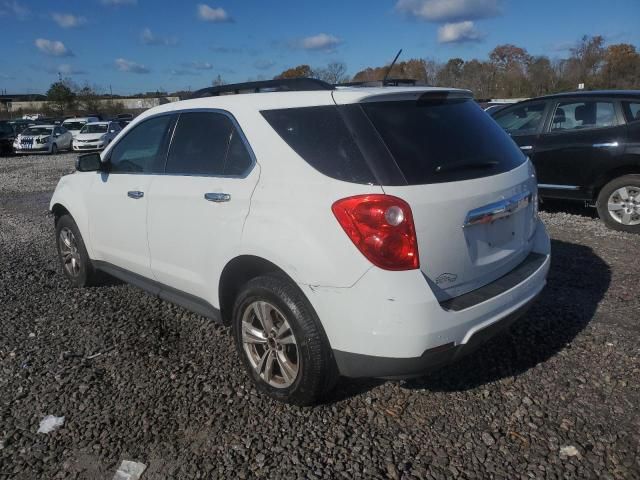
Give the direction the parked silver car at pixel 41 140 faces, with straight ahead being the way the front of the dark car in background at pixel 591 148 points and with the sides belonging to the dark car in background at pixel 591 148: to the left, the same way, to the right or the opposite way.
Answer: to the left

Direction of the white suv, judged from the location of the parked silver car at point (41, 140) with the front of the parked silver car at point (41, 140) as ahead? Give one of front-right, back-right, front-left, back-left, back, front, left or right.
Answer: front-left

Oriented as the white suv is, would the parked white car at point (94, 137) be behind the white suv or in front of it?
in front

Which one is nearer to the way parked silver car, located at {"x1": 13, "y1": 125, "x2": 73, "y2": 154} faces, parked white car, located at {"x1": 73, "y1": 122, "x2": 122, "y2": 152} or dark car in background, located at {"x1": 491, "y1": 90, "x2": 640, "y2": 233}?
the dark car in background

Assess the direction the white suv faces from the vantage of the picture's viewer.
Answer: facing away from the viewer and to the left of the viewer

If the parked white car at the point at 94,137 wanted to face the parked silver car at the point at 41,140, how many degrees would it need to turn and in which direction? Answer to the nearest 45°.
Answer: approximately 45° to its right

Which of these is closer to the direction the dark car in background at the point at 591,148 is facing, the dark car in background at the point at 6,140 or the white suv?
the dark car in background

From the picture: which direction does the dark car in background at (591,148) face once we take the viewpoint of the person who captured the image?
facing to the left of the viewer

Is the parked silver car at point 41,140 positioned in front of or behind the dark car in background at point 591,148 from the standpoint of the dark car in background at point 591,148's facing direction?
in front

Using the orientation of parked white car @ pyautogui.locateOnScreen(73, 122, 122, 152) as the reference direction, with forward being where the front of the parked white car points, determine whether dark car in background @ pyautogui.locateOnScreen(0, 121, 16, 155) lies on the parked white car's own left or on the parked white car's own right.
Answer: on the parked white car's own right
